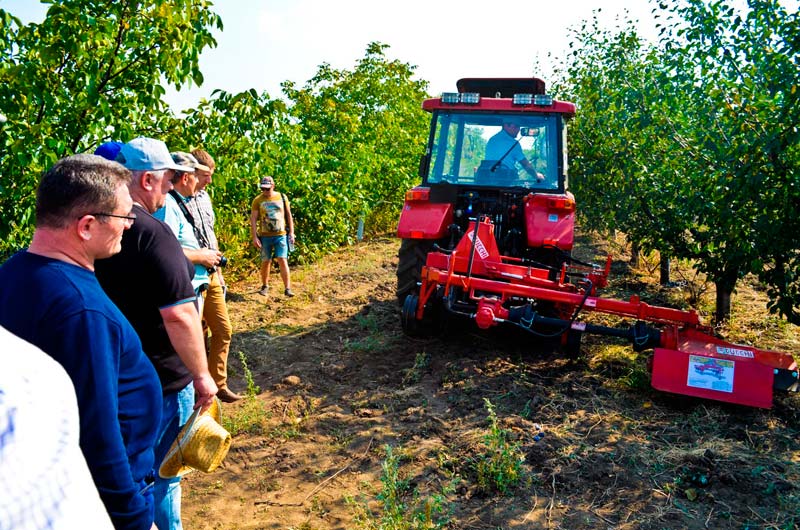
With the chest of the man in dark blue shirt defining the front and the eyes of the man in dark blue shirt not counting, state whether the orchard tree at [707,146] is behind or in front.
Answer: in front

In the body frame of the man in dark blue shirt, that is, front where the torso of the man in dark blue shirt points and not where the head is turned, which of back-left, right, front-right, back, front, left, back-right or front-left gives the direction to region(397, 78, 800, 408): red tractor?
front-left

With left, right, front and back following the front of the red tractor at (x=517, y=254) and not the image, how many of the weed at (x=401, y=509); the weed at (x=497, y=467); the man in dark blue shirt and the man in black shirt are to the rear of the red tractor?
4

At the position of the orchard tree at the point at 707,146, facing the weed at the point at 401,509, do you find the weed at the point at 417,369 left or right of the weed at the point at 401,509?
right

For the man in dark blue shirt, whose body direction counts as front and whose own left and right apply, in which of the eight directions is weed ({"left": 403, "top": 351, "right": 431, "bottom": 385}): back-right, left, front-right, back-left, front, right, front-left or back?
front-left

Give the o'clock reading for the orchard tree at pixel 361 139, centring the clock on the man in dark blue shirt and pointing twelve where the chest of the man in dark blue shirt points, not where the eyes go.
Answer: The orchard tree is roughly at 10 o'clock from the man in dark blue shirt.

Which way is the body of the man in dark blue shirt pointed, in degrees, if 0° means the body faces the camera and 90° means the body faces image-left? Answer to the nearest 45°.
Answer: approximately 270°

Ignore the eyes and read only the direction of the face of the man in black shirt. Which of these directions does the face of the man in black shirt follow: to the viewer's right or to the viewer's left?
to the viewer's right

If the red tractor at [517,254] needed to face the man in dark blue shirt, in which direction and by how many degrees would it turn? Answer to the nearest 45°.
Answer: approximately 180°

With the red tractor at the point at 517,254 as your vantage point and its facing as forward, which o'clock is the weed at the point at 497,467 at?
The weed is roughly at 6 o'clock from the red tractor.

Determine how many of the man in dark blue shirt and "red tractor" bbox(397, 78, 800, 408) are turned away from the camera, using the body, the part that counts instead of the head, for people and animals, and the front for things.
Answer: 1
